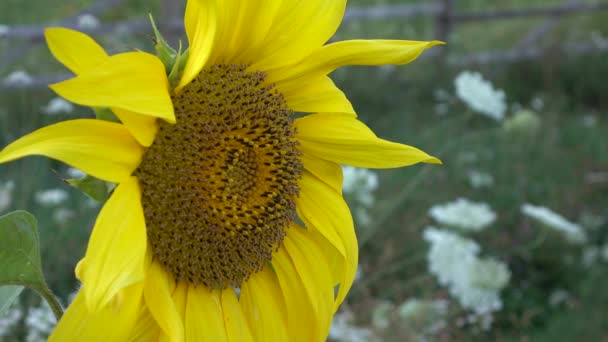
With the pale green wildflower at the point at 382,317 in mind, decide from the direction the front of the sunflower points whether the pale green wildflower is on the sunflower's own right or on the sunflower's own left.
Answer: on the sunflower's own left

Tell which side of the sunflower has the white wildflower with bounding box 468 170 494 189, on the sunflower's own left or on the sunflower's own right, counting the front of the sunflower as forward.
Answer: on the sunflower's own left

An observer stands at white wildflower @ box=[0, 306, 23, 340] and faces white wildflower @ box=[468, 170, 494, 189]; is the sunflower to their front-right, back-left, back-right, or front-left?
back-right

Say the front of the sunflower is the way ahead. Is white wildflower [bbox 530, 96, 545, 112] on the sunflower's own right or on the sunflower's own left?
on the sunflower's own left

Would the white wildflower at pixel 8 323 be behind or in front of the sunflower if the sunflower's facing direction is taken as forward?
behind

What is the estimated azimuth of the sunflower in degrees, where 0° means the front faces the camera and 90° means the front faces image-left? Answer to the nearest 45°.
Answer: approximately 315°
